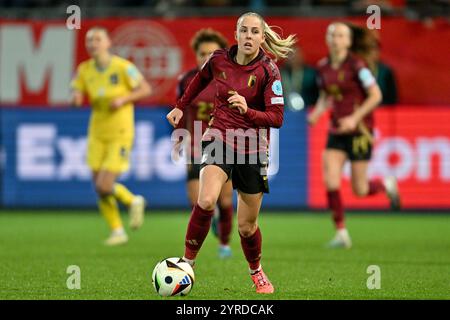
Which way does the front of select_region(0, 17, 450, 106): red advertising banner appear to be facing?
toward the camera

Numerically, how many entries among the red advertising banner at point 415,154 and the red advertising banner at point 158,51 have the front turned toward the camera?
2

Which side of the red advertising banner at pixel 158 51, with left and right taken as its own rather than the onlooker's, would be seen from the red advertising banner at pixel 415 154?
left

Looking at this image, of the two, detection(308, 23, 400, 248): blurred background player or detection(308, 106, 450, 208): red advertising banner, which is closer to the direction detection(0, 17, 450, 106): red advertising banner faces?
the blurred background player

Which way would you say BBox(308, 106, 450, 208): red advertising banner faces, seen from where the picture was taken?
facing the viewer

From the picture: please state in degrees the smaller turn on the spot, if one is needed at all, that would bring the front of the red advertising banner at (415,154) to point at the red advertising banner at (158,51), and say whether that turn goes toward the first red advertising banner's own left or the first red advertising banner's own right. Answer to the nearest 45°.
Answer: approximately 90° to the first red advertising banner's own right

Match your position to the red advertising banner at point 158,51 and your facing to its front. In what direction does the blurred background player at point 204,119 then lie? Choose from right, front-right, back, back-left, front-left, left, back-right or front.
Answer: front

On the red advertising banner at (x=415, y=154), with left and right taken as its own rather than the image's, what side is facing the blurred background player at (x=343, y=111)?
front

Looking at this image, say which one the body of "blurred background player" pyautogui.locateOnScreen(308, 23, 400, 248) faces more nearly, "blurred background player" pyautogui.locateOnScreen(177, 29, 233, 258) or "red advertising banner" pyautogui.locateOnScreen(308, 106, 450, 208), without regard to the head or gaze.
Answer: the blurred background player

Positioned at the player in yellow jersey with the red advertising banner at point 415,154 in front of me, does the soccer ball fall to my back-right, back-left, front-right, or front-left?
back-right

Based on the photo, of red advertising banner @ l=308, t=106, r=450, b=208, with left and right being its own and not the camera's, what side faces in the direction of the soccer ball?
front

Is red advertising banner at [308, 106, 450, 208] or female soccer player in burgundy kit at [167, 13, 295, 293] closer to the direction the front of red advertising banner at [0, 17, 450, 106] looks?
the female soccer player in burgundy kit
